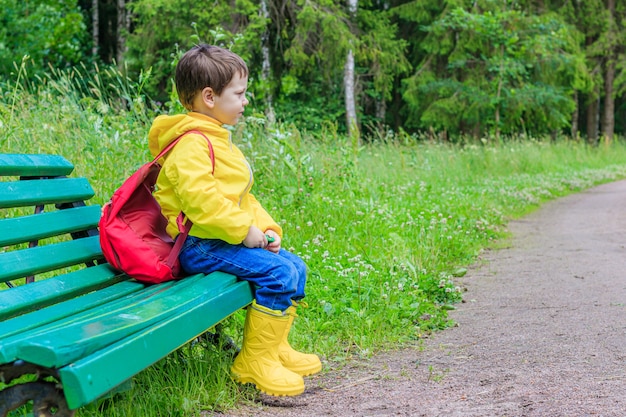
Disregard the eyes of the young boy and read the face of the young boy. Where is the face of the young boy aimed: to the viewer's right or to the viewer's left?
to the viewer's right

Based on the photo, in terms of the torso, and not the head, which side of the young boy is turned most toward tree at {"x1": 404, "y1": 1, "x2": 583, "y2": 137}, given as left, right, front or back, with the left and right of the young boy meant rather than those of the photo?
left

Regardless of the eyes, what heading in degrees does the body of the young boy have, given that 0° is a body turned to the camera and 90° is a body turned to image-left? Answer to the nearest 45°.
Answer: approximately 270°
